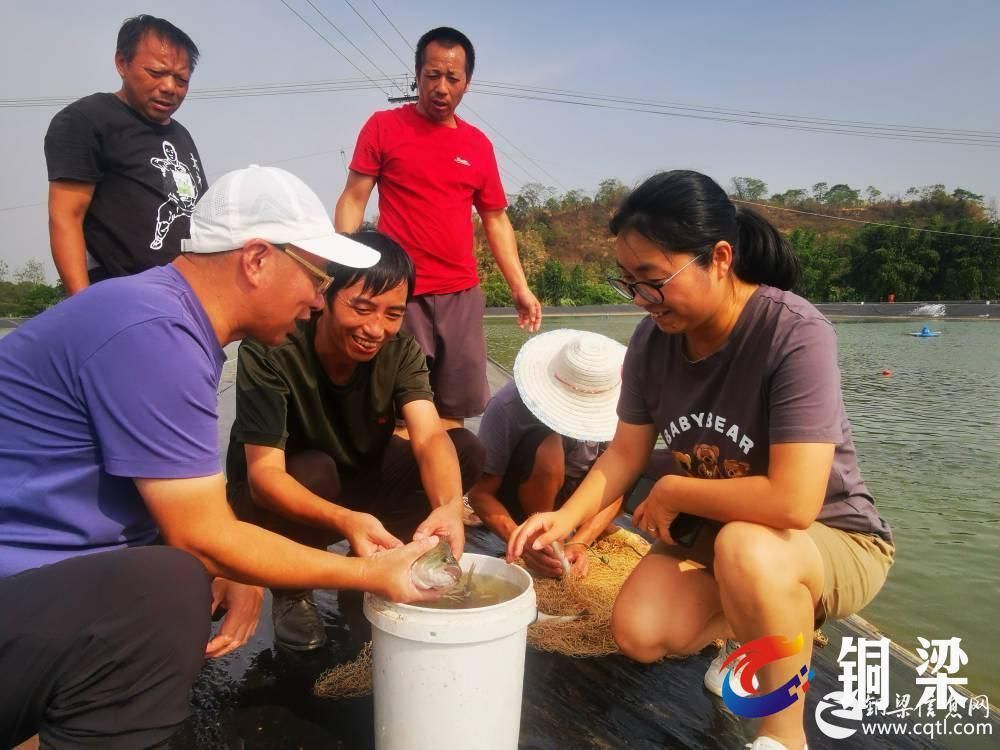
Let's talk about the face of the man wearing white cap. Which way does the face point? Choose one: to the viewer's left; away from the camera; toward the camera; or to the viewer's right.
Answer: to the viewer's right

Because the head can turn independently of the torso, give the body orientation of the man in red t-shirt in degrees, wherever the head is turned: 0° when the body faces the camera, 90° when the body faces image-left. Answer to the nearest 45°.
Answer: approximately 0°

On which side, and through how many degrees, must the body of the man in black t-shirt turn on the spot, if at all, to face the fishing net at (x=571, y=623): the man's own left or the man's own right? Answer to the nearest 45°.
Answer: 0° — they already face it

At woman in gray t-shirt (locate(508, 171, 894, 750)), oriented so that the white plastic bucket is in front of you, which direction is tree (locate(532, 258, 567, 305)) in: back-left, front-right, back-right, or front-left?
back-right

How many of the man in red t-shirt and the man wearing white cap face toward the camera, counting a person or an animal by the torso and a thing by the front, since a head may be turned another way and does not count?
1

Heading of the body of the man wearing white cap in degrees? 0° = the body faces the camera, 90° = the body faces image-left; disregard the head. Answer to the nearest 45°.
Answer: approximately 270°

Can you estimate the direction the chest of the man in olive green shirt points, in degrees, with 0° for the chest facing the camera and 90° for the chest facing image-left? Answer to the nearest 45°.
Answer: approximately 315°
